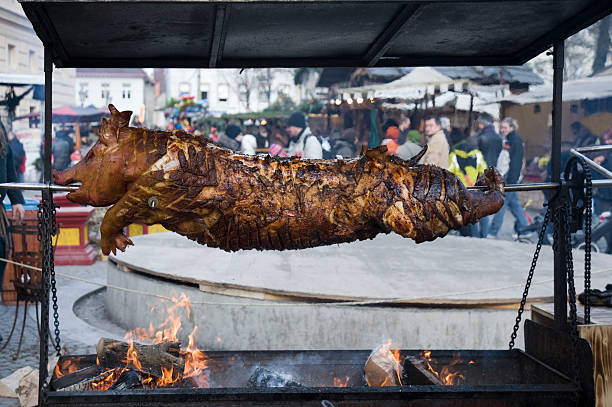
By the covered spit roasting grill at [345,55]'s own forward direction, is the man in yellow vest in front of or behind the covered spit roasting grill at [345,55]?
behind

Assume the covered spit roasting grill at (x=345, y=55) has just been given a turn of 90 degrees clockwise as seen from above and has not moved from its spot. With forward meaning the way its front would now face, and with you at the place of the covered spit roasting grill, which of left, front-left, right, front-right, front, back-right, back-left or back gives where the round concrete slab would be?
right

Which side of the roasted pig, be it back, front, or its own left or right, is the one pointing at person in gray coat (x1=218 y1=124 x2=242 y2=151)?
right

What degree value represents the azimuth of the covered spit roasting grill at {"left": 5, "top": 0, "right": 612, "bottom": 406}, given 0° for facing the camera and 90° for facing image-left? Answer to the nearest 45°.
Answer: approximately 0°

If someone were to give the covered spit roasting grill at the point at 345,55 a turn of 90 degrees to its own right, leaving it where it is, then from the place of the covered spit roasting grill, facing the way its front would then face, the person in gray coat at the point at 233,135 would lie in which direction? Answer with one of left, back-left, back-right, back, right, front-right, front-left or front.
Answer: right

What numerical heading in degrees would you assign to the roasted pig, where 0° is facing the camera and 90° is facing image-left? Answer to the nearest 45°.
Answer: approximately 90°

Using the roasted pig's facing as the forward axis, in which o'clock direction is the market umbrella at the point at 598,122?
The market umbrella is roughly at 4 o'clock from the roasted pig.

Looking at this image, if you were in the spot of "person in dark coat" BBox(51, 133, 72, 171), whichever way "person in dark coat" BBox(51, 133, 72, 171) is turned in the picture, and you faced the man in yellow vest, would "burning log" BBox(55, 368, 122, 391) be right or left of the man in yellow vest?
right
